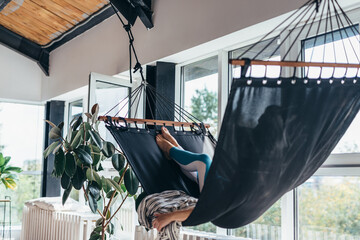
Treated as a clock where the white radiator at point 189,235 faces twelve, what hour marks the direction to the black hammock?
The black hammock is roughly at 10 o'clock from the white radiator.

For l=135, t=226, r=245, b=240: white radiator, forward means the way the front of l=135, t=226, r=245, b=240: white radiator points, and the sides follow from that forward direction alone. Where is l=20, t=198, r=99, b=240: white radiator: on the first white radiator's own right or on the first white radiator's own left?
on the first white radiator's own right

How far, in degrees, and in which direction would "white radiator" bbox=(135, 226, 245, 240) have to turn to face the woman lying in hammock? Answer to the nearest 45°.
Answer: approximately 45° to its left

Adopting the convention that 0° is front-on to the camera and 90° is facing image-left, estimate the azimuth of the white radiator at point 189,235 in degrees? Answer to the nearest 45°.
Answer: approximately 45°

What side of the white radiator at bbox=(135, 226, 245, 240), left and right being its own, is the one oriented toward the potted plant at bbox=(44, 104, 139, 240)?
right

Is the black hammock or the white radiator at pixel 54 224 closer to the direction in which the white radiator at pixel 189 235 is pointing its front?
the black hammock

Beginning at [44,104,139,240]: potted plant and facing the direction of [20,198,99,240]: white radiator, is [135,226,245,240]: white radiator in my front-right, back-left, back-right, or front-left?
back-right
